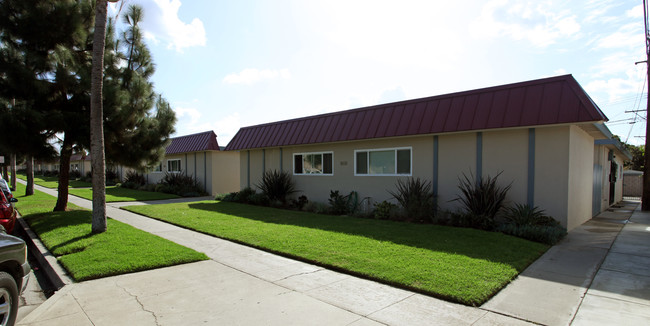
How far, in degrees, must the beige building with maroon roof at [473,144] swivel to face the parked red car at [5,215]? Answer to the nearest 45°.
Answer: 0° — it already faces it

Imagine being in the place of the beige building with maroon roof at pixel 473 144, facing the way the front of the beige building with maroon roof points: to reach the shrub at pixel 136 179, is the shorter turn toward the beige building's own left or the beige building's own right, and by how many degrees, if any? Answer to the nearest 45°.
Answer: approximately 90° to the beige building's own right

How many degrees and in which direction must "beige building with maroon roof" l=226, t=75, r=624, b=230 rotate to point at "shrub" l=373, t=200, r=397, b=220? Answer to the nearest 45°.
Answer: approximately 45° to its right

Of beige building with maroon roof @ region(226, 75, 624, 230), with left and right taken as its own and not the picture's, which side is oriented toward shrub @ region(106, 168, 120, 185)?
right

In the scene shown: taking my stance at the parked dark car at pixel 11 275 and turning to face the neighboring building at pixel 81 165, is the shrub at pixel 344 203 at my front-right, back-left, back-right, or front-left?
front-right

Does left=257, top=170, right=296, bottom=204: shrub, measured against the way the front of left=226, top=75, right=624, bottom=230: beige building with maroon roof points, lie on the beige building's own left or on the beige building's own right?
on the beige building's own right

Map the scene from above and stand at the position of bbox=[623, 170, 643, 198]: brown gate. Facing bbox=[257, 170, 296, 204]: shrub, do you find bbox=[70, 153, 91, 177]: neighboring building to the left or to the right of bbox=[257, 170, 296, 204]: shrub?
right

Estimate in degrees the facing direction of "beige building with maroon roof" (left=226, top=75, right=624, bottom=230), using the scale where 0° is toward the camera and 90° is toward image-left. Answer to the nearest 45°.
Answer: approximately 45°

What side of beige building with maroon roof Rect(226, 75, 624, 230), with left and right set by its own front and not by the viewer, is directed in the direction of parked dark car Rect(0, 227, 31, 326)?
front
